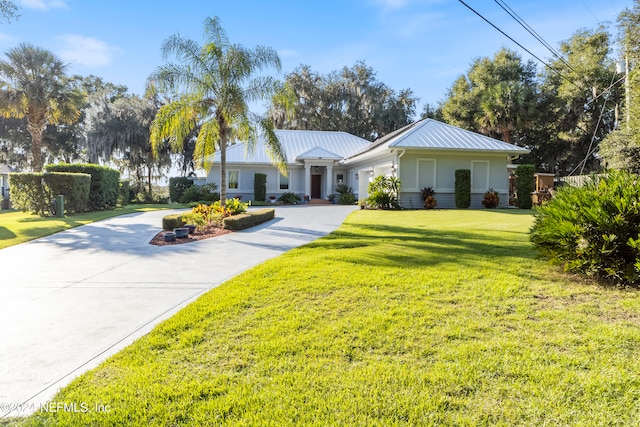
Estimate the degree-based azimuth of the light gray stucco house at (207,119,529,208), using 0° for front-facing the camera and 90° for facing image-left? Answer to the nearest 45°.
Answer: approximately 0°

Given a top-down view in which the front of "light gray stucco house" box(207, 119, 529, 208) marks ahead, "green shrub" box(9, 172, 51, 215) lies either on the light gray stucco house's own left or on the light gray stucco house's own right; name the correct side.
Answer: on the light gray stucco house's own right

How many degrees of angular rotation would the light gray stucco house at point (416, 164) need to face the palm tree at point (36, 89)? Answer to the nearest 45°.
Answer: approximately 90° to its right

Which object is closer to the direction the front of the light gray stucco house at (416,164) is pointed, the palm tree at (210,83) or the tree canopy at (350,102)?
the palm tree

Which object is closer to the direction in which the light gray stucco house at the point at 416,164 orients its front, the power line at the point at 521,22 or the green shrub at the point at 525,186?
the power line

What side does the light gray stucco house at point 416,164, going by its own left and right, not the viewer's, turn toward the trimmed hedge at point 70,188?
right

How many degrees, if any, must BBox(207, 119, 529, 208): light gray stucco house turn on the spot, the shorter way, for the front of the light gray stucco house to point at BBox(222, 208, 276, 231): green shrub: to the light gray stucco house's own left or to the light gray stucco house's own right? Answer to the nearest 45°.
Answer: approximately 45° to the light gray stucco house's own right

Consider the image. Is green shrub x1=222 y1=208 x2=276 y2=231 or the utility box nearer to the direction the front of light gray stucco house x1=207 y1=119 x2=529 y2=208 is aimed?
the green shrub
